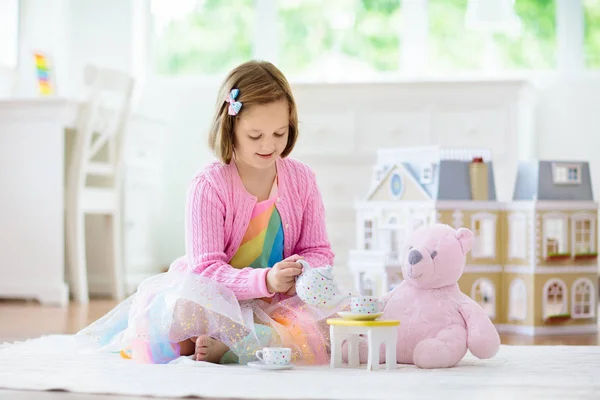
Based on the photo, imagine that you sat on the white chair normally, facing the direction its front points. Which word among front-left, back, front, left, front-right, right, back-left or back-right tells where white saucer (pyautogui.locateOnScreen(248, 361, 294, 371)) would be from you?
back-left

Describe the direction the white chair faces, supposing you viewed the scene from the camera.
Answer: facing away from the viewer and to the left of the viewer

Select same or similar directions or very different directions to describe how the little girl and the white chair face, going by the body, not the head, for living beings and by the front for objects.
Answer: very different directions

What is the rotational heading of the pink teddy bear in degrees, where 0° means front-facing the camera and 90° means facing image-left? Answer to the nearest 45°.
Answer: approximately 45°

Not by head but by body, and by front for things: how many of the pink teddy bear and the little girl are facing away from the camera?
0

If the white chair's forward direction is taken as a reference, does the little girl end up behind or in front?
behind

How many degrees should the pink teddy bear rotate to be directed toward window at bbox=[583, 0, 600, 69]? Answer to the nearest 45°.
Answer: approximately 135° to its right
